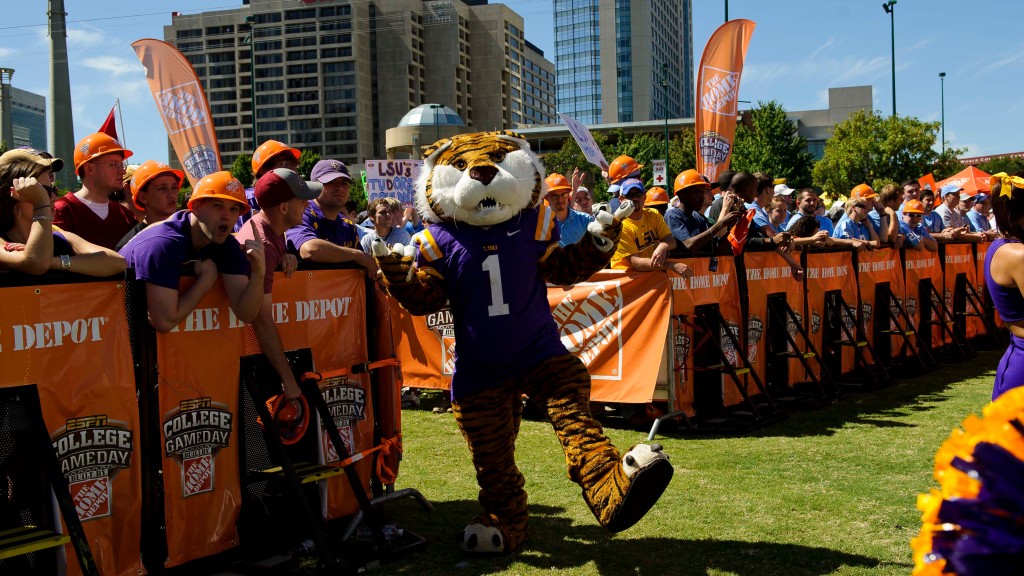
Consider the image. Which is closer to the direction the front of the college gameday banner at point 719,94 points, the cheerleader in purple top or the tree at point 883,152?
the cheerleader in purple top

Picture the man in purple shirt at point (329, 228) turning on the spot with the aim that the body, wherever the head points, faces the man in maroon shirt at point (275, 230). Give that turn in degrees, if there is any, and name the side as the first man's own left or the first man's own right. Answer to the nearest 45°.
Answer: approximately 45° to the first man's own right

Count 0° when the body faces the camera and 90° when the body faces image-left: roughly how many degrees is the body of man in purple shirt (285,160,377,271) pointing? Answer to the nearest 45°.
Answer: approximately 315°

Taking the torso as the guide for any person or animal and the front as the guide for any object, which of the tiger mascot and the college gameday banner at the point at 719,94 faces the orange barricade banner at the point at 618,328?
the college gameday banner

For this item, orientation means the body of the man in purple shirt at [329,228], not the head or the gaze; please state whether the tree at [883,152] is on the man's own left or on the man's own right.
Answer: on the man's own left
